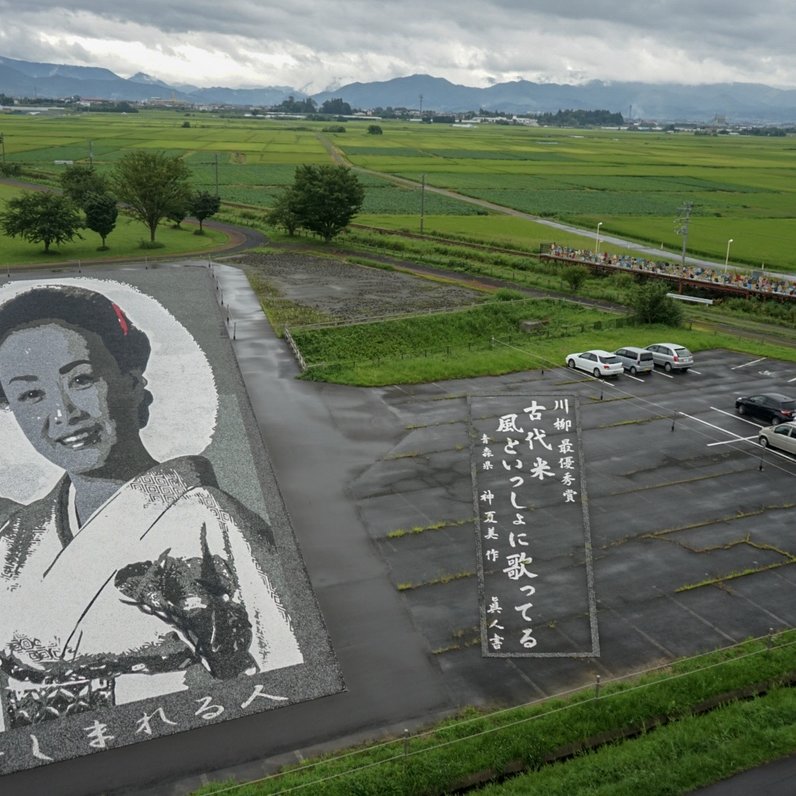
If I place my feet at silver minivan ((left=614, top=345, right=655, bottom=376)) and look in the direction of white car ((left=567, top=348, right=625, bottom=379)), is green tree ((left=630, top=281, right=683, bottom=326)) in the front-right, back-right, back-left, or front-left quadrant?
back-right

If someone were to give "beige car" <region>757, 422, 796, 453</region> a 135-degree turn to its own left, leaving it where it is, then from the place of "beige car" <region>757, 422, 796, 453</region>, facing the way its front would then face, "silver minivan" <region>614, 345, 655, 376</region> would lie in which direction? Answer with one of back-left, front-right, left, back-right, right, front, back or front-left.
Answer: back-right
